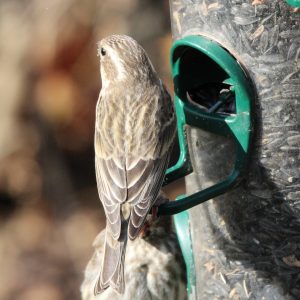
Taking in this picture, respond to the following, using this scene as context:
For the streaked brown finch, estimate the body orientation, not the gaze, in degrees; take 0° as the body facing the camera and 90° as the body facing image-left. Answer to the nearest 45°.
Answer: approximately 180°
